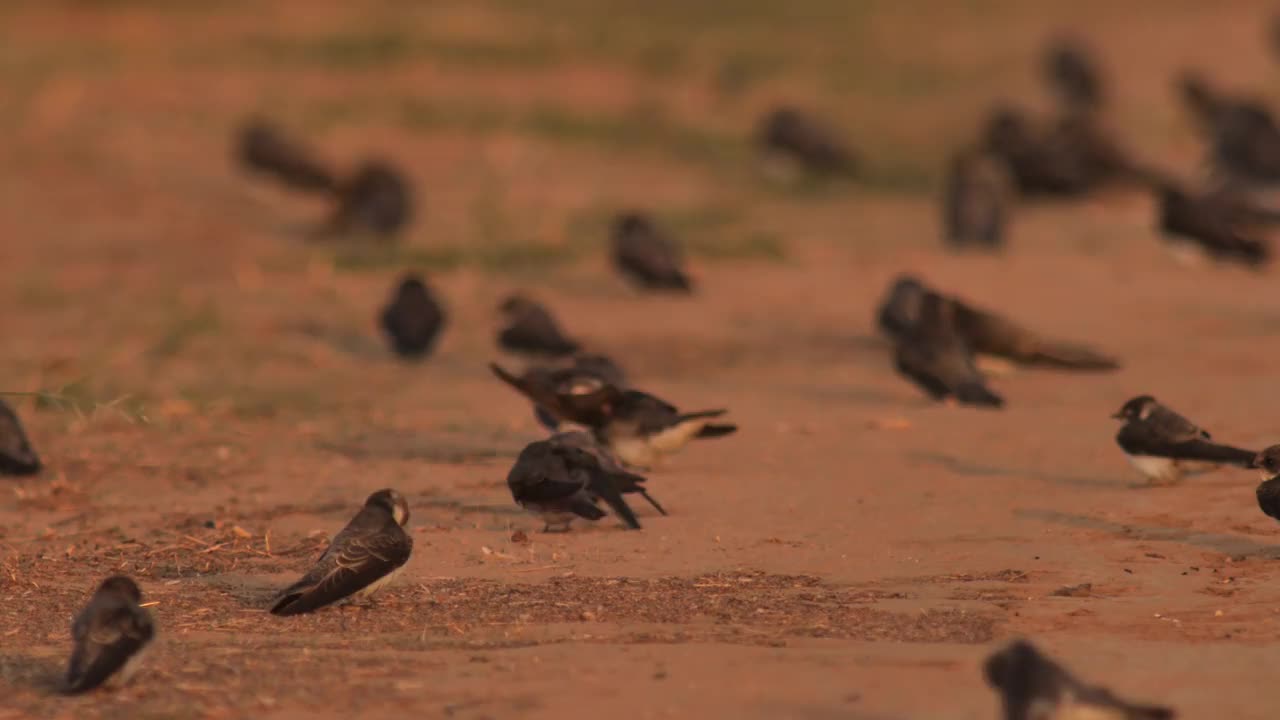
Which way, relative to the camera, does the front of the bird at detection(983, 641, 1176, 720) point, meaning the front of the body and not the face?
to the viewer's left

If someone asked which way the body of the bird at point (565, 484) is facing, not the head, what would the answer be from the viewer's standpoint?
to the viewer's left

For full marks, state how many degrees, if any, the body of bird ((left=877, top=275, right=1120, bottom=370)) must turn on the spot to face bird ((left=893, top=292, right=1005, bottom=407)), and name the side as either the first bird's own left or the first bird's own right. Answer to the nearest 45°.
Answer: approximately 45° to the first bird's own left

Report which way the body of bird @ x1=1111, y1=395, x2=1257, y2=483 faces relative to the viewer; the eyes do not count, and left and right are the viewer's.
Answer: facing to the left of the viewer

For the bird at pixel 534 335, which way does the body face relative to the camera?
to the viewer's left

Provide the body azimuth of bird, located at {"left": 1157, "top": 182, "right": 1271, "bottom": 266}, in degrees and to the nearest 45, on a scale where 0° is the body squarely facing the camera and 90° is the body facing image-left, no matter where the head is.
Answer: approximately 90°

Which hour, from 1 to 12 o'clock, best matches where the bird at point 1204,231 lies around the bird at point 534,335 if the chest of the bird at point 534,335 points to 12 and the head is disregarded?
the bird at point 1204,231 is roughly at 5 o'clock from the bird at point 534,335.

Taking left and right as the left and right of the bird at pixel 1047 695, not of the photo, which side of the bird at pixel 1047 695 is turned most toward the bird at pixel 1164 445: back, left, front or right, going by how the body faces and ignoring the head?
right

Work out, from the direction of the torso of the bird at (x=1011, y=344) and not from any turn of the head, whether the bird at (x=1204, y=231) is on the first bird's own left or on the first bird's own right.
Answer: on the first bird's own right

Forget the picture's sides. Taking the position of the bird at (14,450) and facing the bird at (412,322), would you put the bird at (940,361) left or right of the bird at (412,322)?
right
